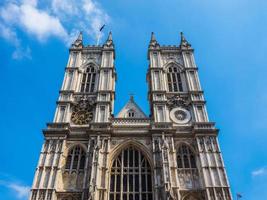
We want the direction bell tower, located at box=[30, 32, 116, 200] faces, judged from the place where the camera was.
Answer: facing the viewer

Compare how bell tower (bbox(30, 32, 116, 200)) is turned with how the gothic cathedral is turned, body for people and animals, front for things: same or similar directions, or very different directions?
same or similar directions

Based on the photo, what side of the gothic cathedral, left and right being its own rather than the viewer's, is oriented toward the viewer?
front
